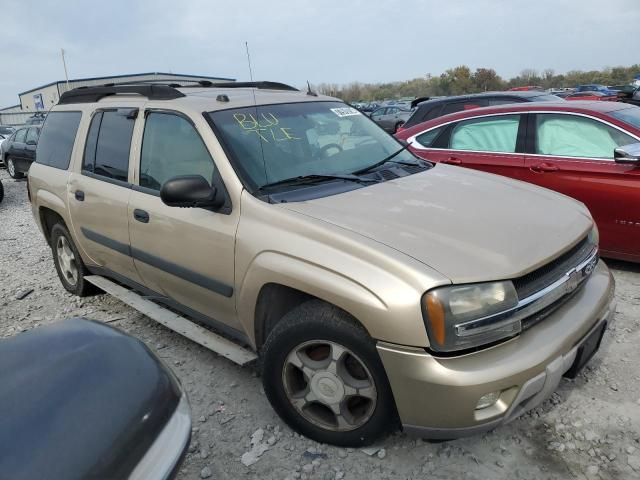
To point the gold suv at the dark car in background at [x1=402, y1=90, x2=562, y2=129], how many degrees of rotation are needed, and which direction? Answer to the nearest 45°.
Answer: approximately 135° to its left

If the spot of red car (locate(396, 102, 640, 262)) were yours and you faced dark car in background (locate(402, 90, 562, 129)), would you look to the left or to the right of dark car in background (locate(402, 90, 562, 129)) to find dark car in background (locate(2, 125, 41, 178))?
left

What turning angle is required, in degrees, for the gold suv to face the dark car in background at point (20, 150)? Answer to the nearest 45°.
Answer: approximately 180°

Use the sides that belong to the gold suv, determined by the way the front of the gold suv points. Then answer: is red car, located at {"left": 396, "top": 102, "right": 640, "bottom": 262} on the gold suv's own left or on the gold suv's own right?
on the gold suv's own left

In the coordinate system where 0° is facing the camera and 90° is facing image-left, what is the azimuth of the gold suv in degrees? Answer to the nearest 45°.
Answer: approximately 315°
